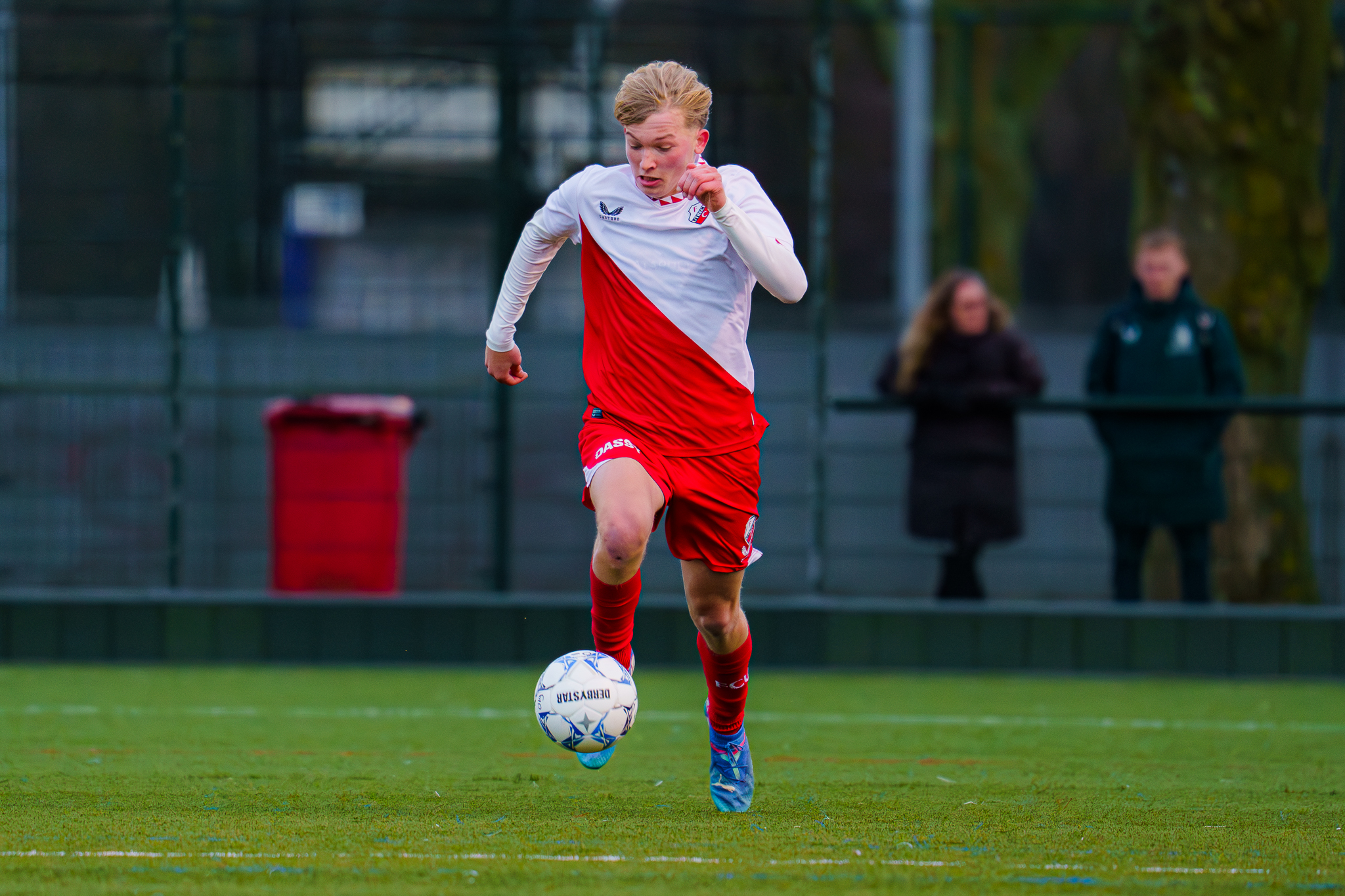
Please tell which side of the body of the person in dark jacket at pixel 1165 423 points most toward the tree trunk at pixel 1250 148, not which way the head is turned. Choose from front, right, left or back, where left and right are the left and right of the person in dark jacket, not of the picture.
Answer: back

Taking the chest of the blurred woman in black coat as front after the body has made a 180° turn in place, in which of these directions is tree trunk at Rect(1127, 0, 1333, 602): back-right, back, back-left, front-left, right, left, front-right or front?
front-right

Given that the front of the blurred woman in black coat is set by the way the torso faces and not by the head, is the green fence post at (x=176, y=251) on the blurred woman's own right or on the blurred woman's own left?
on the blurred woman's own right

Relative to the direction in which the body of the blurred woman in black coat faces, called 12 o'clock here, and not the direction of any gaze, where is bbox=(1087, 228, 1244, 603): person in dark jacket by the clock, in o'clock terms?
The person in dark jacket is roughly at 9 o'clock from the blurred woman in black coat.

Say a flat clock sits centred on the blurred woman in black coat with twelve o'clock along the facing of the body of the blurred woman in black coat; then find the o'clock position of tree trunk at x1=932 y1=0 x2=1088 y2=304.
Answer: The tree trunk is roughly at 6 o'clock from the blurred woman in black coat.

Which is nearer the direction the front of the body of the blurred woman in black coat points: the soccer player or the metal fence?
the soccer player

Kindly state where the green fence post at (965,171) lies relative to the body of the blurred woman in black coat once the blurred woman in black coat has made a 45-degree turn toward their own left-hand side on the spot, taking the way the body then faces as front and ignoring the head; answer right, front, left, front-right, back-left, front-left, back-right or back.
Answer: back-left

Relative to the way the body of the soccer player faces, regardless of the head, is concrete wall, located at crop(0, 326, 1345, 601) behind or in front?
behind

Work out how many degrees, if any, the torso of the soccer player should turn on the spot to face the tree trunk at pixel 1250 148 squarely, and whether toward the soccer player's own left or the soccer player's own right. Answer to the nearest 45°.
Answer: approximately 135° to the soccer player's own left
